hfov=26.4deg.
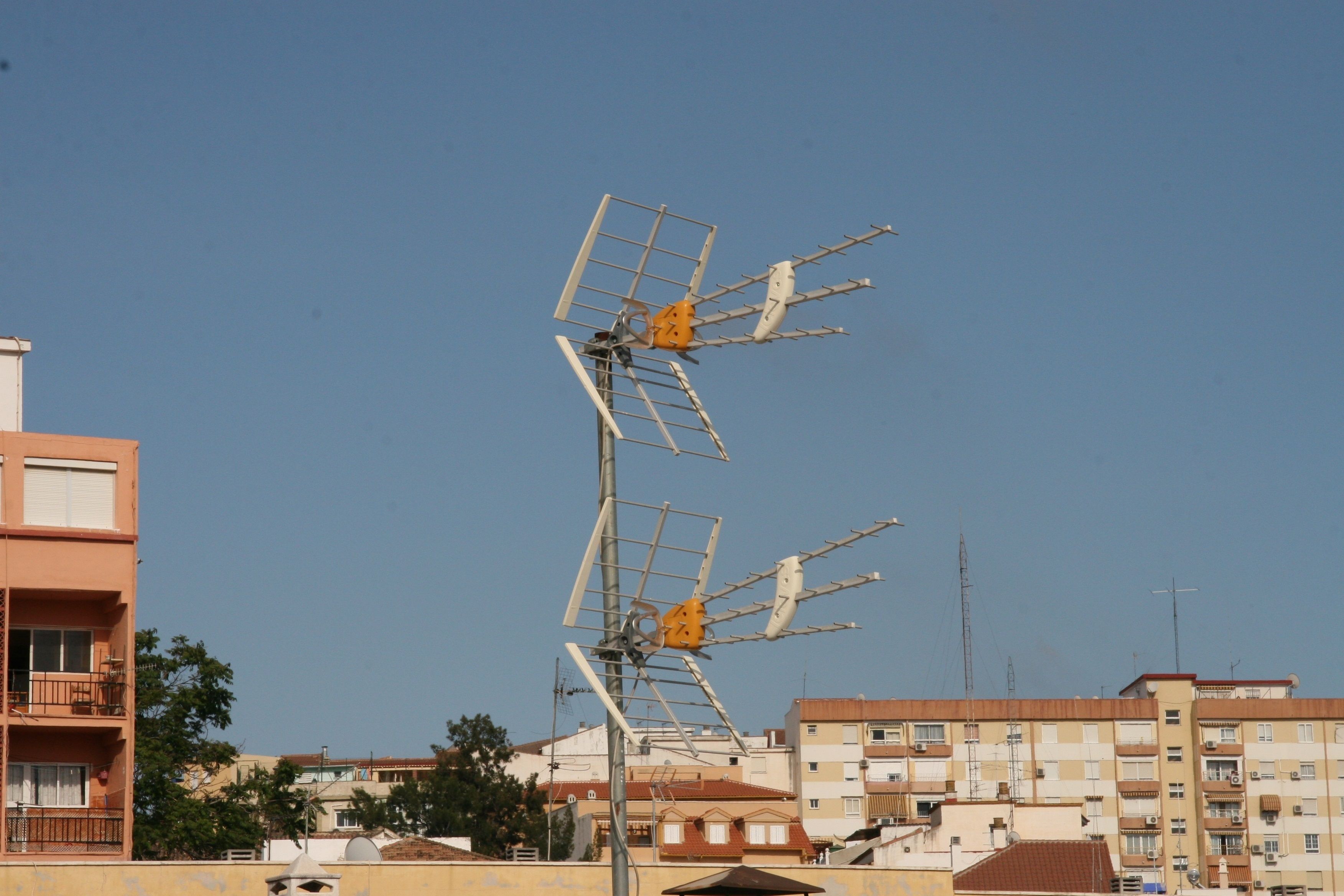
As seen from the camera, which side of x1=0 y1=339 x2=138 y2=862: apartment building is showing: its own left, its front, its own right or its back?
front

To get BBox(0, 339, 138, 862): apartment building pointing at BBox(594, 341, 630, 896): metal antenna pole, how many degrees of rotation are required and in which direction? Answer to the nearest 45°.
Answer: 0° — it already faces it

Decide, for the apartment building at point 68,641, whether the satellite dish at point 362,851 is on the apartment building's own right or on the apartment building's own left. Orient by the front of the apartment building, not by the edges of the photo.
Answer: on the apartment building's own left
